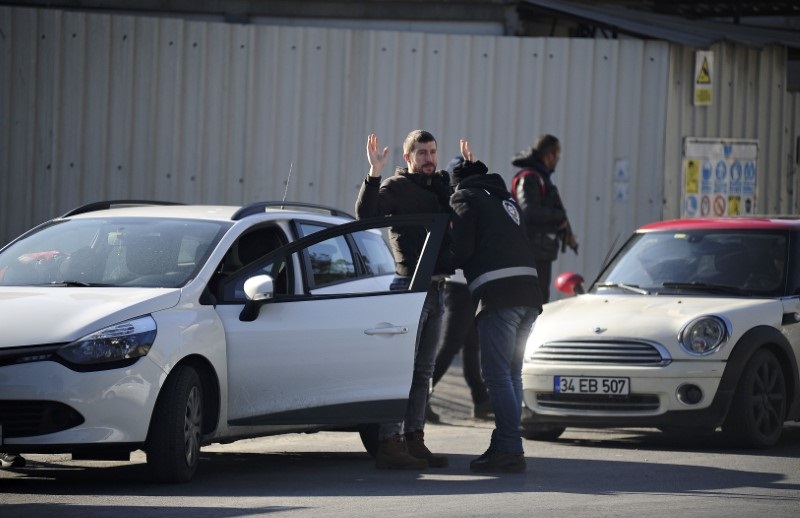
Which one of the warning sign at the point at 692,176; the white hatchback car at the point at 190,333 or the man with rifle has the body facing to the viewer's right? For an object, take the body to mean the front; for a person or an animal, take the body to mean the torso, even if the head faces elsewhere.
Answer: the man with rifle

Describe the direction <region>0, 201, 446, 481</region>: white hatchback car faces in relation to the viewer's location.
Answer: facing the viewer and to the left of the viewer

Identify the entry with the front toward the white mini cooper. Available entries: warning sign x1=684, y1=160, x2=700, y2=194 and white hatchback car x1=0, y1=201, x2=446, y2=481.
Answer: the warning sign

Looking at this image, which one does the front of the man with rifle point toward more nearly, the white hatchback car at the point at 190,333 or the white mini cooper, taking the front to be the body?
the white mini cooper

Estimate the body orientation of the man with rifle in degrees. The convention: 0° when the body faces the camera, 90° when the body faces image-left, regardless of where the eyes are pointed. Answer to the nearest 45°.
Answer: approximately 270°

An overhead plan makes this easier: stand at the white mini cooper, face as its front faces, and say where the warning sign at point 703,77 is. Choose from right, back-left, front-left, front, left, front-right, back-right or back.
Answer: back-right

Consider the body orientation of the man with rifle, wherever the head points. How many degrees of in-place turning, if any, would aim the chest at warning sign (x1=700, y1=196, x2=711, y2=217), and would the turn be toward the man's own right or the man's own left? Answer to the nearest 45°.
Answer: approximately 45° to the man's own left

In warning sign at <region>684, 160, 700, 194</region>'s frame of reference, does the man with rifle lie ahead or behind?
ahead

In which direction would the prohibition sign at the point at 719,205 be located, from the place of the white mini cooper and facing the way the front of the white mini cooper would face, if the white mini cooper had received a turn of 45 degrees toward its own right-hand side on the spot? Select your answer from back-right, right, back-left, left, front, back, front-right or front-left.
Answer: right

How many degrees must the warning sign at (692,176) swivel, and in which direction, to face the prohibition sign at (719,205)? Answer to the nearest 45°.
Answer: approximately 135° to its left

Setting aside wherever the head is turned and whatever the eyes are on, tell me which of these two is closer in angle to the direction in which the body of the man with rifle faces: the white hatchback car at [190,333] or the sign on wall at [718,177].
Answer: the sign on wall

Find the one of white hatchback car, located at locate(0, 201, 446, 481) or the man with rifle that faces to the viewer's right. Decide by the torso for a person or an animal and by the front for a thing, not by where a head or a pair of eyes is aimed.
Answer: the man with rifle

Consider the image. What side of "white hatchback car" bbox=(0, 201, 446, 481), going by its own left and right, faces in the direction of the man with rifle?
back

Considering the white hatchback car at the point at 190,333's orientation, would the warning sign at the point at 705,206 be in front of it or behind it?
behind

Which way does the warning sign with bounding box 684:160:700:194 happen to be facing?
toward the camera
